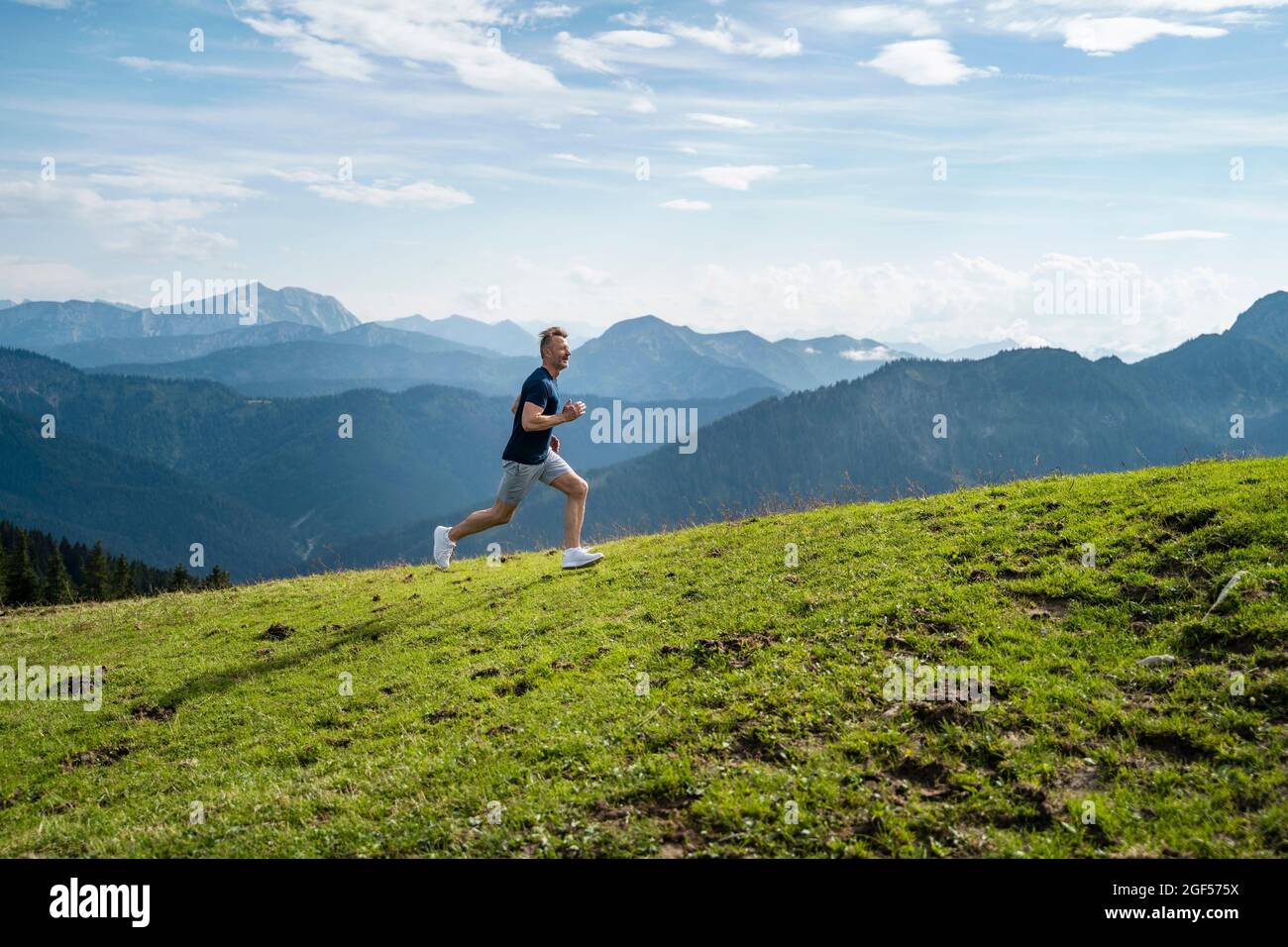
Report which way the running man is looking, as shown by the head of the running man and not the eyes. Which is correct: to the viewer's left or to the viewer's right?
to the viewer's right

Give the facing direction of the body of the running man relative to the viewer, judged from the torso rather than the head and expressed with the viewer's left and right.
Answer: facing to the right of the viewer
